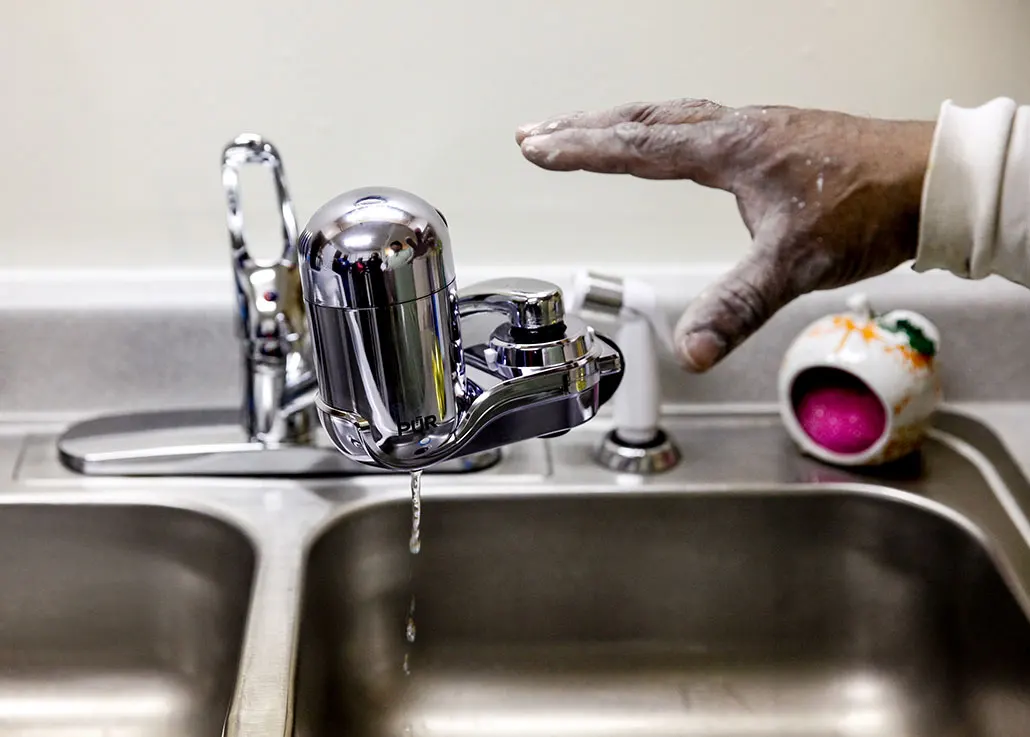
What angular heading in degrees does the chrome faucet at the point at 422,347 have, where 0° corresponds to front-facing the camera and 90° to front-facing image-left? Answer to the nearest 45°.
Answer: approximately 315°

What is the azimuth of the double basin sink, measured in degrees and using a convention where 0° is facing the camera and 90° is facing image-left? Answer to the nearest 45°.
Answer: approximately 0°
